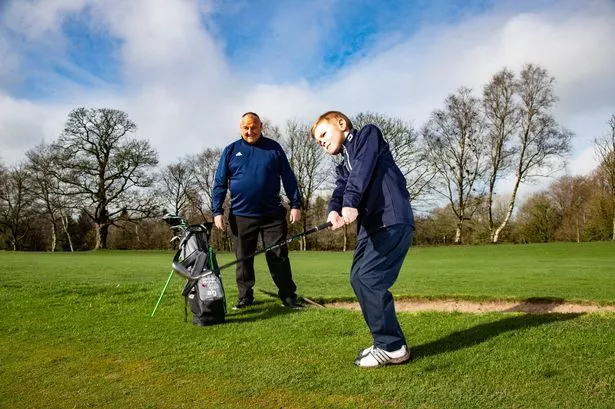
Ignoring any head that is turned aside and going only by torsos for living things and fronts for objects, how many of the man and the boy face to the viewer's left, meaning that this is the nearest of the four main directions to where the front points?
1

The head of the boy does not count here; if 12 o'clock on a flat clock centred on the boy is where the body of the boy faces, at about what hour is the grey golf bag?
The grey golf bag is roughly at 1 o'clock from the boy.

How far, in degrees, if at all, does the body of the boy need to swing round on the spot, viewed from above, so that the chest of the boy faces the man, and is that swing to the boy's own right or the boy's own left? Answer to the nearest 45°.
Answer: approximately 45° to the boy's own right

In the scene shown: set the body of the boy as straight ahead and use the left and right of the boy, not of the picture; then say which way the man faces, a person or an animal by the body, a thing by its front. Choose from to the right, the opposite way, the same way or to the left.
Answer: to the left

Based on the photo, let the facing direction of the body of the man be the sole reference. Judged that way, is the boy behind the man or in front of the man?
in front

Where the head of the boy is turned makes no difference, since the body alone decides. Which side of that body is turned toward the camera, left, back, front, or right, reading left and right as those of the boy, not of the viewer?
left

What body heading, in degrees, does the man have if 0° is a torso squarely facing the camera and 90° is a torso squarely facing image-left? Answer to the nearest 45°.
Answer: approximately 0°

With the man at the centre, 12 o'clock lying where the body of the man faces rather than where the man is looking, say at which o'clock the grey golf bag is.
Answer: The grey golf bag is roughly at 1 o'clock from the man.
